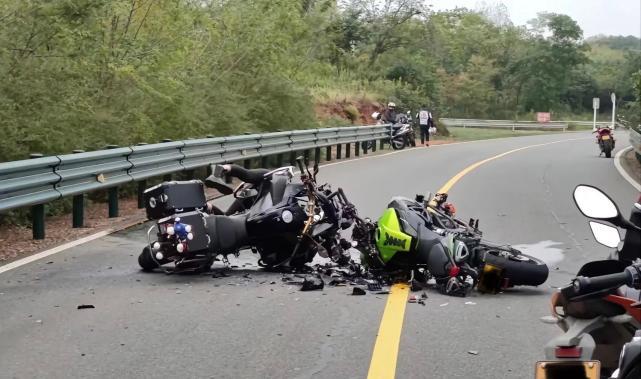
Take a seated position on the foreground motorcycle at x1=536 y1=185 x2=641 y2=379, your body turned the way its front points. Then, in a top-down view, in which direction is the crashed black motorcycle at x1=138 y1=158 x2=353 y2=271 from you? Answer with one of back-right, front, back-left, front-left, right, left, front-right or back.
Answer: left

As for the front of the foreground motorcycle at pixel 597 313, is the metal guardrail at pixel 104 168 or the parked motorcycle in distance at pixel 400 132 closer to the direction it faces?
the parked motorcycle in distance

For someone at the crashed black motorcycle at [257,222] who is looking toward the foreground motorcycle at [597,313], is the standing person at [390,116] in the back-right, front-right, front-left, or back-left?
back-left

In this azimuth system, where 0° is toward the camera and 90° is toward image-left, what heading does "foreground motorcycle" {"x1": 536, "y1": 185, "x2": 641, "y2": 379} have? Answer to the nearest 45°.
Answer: approximately 225°

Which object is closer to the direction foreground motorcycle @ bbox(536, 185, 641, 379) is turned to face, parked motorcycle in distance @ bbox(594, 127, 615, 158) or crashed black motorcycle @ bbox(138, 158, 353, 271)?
the parked motorcycle in distance

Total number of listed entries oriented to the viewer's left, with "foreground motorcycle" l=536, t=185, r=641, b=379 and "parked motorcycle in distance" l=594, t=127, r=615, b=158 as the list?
0

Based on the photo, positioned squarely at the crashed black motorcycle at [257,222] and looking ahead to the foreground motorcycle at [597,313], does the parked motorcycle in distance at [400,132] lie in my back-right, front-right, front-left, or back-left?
back-left
